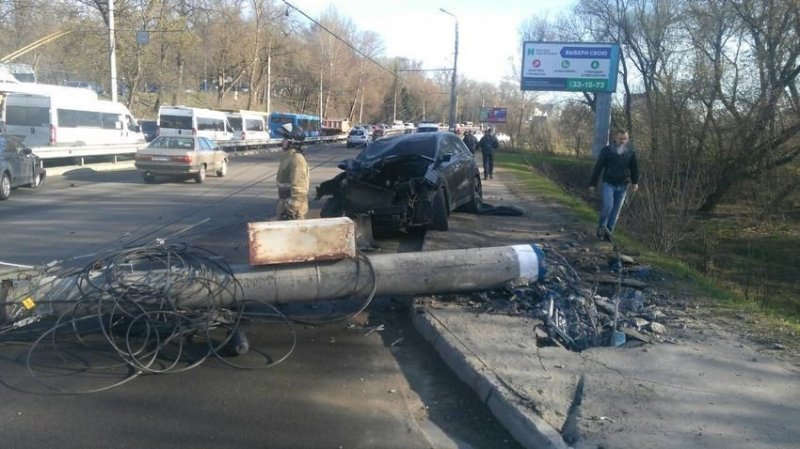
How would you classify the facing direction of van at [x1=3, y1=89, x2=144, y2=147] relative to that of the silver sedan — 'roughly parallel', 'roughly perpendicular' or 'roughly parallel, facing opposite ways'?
roughly parallel

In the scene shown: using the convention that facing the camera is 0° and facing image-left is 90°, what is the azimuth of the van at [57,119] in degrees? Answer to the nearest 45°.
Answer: approximately 225°

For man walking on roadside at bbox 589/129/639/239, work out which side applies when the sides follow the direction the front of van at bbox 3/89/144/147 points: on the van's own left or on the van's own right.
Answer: on the van's own right

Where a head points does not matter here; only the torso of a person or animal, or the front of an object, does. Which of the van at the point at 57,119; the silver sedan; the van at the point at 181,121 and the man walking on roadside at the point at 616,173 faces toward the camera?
the man walking on roadside

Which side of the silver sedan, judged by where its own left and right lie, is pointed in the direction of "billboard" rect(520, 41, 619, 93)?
front

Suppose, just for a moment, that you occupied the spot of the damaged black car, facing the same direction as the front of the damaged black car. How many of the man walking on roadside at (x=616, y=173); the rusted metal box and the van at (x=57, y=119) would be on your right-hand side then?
1

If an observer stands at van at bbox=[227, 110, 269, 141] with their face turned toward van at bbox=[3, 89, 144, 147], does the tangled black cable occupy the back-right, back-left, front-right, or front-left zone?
front-left

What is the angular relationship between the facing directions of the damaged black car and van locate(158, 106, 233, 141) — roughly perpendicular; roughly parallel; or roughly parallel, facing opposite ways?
roughly parallel, facing opposite ways

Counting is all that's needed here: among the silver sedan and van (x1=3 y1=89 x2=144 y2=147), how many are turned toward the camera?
0

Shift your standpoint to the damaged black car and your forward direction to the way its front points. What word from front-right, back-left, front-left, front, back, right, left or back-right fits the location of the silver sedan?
right

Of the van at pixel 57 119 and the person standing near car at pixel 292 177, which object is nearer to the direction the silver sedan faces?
the van

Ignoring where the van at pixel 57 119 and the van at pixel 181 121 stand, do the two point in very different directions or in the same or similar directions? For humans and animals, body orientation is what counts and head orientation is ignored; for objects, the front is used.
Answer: same or similar directions

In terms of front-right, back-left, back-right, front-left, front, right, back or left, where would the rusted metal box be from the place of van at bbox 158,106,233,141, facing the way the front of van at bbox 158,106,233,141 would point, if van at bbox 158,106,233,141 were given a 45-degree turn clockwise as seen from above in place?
right

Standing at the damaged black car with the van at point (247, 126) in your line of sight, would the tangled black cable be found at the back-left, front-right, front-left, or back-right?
back-left

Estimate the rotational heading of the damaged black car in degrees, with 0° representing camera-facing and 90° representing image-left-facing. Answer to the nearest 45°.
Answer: approximately 45°

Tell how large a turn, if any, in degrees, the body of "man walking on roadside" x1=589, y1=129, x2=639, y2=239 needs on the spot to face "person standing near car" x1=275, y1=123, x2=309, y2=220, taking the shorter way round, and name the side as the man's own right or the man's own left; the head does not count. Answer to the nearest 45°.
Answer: approximately 45° to the man's own right

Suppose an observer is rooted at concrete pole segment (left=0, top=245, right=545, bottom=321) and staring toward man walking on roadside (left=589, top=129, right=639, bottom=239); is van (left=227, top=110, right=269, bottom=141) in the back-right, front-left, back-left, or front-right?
front-left

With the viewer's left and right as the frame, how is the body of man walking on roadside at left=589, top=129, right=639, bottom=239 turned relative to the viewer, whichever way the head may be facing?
facing the viewer

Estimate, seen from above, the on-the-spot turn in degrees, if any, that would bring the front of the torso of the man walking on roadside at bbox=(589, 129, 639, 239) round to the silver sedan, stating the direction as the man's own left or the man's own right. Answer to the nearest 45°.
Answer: approximately 135° to the man's own right

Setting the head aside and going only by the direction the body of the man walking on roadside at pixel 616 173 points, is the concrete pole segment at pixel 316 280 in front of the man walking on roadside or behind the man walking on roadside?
in front
